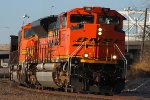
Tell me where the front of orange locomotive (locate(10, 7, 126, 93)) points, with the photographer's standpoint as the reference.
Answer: facing the viewer and to the right of the viewer
